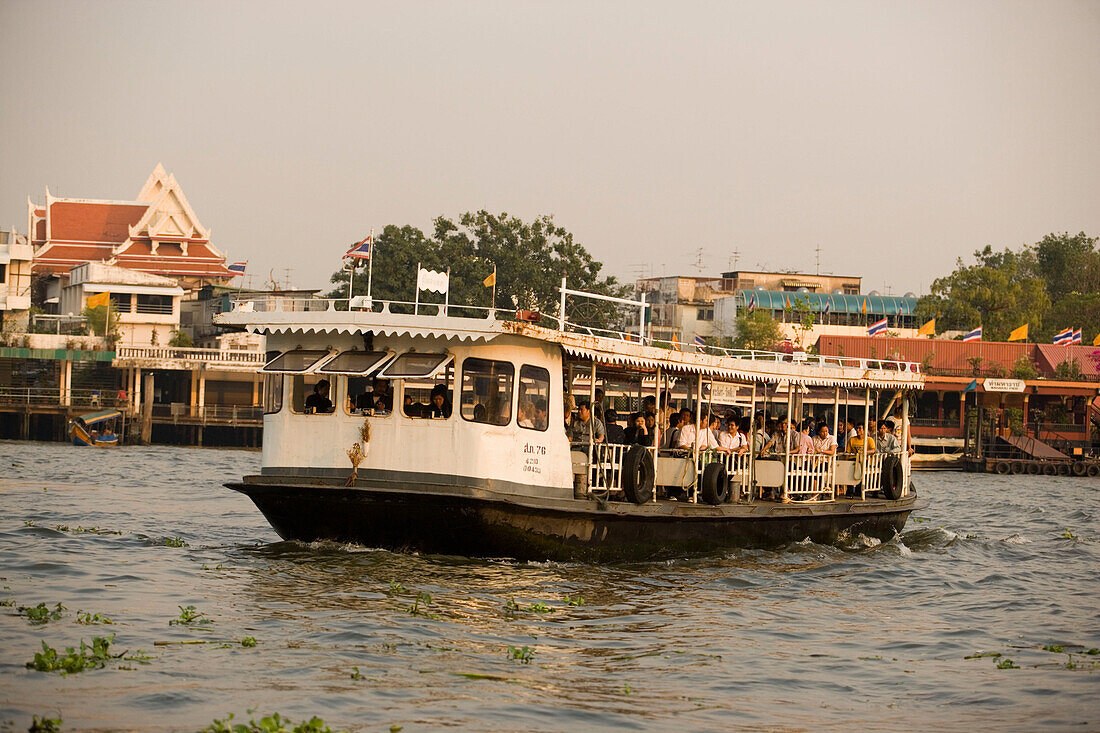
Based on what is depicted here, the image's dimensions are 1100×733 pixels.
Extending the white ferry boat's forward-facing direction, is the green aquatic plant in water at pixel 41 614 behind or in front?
in front

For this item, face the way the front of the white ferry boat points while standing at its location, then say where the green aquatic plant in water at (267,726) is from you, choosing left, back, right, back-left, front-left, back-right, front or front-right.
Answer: front-left

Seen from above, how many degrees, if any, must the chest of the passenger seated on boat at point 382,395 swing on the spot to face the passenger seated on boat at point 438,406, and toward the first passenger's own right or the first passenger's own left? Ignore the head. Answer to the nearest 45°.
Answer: approximately 90° to the first passenger's own left

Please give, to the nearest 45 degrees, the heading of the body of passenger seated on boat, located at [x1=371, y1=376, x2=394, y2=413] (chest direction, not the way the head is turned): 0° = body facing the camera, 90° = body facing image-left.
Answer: approximately 45°

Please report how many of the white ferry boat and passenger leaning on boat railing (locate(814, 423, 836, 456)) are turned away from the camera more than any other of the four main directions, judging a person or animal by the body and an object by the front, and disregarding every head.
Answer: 0

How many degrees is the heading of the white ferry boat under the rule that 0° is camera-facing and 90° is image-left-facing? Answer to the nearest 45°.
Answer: approximately 45°
